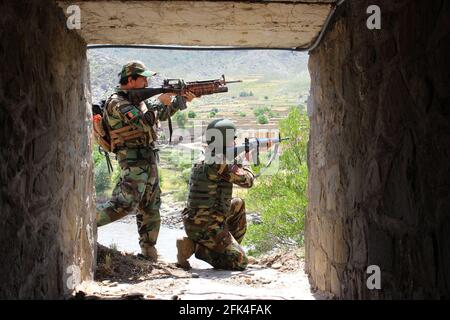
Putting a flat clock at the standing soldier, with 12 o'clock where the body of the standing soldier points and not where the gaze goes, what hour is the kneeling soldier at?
The kneeling soldier is roughly at 12 o'clock from the standing soldier.

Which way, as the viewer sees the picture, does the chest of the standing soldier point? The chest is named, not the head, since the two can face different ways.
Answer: to the viewer's right

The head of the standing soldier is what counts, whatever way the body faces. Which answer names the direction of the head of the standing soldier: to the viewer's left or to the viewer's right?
to the viewer's right
